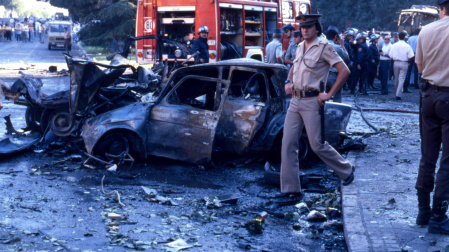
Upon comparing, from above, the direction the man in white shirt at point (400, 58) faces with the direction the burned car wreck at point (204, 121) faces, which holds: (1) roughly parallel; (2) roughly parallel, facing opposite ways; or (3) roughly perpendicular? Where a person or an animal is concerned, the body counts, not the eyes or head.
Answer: roughly perpendicular

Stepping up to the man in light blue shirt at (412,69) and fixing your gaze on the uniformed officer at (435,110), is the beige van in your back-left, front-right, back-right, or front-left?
back-right

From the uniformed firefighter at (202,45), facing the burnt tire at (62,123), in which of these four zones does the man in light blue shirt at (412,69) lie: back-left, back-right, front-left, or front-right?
back-left

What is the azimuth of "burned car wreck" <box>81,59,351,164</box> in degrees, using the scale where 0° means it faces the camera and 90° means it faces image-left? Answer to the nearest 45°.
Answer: approximately 90°

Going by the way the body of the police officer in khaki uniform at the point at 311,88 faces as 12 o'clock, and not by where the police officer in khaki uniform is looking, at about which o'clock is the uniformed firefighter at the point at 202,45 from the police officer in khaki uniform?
The uniformed firefighter is roughly at 4 o'clock from the police officer in khaki uniform.

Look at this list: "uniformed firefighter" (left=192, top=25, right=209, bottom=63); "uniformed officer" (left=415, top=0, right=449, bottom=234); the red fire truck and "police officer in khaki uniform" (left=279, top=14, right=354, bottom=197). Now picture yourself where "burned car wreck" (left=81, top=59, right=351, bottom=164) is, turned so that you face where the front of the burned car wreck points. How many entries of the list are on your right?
2
